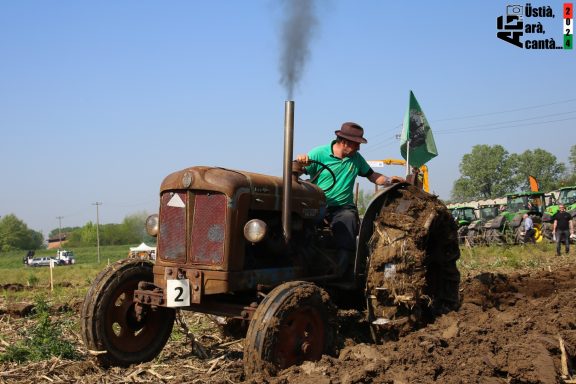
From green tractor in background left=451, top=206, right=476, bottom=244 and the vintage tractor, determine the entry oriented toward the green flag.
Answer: the green tractor in background

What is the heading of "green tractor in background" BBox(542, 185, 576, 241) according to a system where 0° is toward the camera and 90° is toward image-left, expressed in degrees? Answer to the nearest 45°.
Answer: approximately 45°

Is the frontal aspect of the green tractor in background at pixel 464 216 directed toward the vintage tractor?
yes

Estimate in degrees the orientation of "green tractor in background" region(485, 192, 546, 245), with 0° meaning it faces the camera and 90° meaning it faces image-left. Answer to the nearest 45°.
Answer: approximately 45°

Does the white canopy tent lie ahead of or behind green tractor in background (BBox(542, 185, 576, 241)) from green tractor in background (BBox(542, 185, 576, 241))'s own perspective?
ahead

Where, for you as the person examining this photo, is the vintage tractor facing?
facing the viewer and to the left of the viewer

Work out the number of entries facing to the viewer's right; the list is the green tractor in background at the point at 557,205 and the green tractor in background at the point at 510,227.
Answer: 0

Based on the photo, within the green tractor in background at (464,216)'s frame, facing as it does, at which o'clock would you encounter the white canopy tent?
The white canopy tent is roughly at 2 o'clock from the green tractor in background.

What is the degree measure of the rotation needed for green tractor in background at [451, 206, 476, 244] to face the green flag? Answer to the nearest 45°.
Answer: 0° — it already faces it

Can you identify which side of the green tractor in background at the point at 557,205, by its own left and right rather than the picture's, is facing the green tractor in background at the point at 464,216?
right
